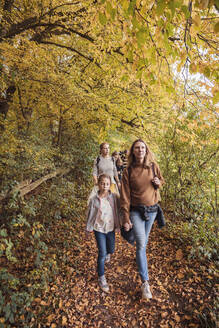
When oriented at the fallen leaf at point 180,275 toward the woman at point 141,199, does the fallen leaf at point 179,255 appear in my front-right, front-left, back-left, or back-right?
back-right

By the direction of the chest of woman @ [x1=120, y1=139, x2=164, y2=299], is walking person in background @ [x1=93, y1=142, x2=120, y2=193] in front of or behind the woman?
behind

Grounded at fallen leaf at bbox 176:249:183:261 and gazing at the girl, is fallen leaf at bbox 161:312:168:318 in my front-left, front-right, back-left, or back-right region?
front-left

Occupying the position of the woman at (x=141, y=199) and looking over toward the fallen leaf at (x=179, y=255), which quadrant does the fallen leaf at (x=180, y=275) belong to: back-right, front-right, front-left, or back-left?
front-right

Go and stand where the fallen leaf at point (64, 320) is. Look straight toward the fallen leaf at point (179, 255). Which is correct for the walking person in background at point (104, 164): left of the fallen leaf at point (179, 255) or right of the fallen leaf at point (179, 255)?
left

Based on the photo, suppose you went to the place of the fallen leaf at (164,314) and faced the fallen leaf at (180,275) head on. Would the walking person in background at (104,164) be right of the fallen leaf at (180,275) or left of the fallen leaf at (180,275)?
left

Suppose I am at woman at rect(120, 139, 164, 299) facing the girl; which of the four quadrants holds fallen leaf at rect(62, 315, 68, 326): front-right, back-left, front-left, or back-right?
front-left

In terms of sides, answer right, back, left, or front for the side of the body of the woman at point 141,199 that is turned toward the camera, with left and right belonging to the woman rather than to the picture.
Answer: front
